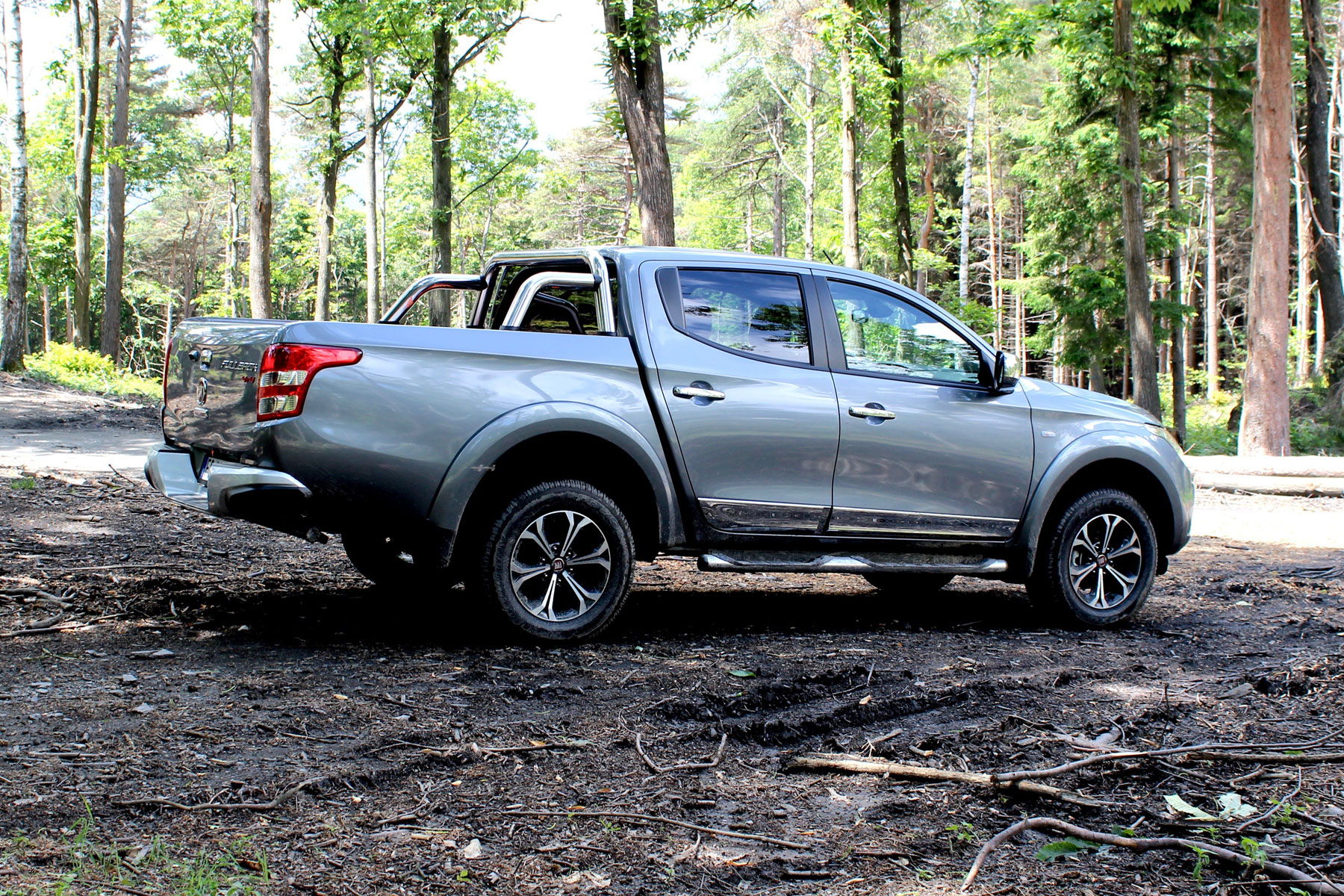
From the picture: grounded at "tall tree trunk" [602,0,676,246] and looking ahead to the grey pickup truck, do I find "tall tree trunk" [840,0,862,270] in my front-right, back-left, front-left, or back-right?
back-left

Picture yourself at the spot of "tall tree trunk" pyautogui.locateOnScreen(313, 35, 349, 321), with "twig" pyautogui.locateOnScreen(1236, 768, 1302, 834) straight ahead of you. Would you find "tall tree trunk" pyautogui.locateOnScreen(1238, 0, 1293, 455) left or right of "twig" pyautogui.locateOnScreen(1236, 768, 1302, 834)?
left

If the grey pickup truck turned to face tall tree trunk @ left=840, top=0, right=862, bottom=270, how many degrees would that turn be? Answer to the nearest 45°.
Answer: approximately 45° to its left

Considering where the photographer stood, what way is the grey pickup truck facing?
facing away from the viewer and to the right of the viewer

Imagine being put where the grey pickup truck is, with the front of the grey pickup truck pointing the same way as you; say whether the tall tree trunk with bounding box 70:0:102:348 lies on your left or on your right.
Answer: on your left

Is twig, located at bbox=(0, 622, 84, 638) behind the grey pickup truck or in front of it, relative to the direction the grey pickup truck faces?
behind

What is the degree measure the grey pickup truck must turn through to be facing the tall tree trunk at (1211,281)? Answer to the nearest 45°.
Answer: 0° — it already faces it

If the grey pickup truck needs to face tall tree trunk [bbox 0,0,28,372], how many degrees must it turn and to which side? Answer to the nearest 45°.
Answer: approximately 90° to its left

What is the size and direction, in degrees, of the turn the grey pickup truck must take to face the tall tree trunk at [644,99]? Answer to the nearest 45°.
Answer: approximately 45° to its left

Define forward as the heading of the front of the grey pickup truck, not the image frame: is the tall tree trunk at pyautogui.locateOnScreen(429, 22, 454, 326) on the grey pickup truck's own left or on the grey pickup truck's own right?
on the grey pickup truck's own left

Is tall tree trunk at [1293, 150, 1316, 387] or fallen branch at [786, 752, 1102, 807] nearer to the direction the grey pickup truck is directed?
the tall tree trunk

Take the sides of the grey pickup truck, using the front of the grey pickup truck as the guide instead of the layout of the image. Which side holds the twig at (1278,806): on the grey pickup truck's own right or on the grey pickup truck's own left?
on the grey pickup truck's own right

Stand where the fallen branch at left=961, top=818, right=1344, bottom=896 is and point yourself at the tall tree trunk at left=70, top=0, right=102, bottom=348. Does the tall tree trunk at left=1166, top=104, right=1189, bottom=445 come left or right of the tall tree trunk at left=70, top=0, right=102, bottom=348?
right
